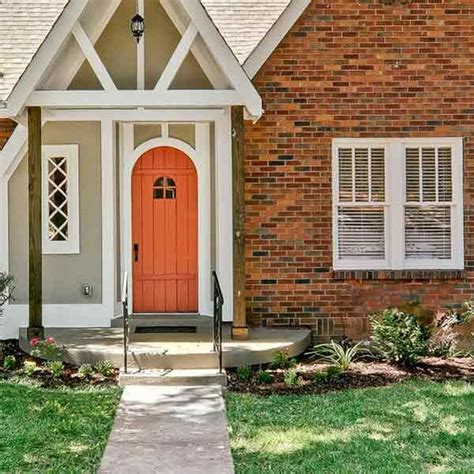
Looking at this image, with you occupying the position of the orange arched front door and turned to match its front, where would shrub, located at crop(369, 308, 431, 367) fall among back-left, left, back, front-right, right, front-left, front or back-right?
front-left

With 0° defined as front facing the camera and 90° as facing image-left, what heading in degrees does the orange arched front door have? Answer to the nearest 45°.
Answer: approximately 0°

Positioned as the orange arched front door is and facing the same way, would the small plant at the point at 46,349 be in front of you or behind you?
in front

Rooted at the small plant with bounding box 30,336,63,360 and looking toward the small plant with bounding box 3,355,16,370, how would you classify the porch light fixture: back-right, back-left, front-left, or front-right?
back-right

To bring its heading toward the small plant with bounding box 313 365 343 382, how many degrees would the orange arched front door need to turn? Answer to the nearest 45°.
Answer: approximately 45° to its left

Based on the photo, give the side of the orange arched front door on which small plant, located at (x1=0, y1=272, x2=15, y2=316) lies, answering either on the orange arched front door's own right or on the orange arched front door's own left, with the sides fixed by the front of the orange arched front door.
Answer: on the orange arched front door's own right

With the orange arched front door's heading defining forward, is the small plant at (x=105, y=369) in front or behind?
in front

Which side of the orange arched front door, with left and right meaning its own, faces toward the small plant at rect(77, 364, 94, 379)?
front

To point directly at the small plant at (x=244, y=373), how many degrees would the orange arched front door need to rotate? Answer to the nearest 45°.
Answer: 0° — it already faces it
